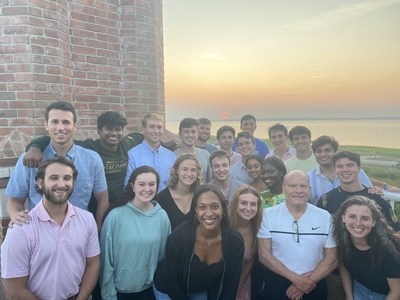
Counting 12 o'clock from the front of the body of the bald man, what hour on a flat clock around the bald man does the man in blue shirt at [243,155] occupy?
The man in blue shirt is roughly at 5 o'clock from the bald man.

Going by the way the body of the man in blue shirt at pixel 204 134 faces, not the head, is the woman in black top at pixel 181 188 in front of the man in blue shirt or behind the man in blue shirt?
in front

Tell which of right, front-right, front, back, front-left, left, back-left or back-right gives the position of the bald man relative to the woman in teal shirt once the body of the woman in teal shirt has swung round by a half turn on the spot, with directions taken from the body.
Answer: back-right

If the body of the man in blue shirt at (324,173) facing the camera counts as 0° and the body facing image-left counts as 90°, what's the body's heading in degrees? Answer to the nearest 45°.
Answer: approximately 0°

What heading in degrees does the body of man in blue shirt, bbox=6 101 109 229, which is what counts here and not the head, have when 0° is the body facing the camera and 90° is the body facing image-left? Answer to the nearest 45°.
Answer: approximately 0°

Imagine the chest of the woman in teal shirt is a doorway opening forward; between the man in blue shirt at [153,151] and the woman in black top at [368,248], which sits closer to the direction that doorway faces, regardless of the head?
the woman in black top

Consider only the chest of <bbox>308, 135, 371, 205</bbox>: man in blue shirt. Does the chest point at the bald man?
yes

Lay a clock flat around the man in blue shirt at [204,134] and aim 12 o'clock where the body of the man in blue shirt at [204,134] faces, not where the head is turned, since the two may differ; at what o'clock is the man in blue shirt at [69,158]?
the man in blue shirt at [69,158] is roughly at 1 o'clock from the man in blue shirt at [204,134].

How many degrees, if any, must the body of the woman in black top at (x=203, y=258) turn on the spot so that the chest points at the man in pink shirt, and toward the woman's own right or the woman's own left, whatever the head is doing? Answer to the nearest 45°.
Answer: approximately 90° to the woman's own right

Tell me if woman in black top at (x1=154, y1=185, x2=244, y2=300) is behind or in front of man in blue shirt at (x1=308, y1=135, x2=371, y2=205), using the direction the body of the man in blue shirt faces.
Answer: in front
